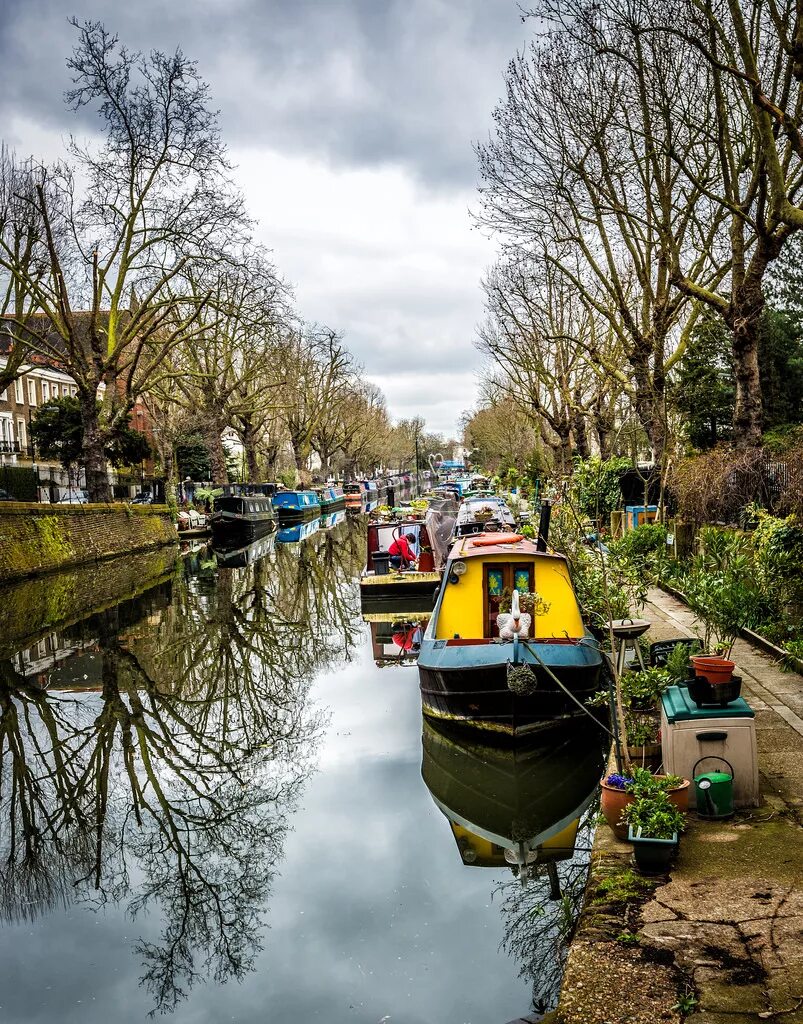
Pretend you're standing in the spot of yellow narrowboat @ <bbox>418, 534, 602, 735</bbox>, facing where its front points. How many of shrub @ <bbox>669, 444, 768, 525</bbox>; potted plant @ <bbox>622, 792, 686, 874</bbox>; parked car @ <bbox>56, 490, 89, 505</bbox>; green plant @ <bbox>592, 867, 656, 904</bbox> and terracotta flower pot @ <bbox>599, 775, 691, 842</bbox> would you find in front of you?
3

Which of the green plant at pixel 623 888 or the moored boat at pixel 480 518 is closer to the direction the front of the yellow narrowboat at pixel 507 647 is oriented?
the green plant

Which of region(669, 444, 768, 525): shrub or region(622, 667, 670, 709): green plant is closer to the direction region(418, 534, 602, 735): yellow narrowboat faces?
the green plant

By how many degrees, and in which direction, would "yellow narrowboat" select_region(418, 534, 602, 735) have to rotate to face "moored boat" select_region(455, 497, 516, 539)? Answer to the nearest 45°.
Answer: approximately 180°

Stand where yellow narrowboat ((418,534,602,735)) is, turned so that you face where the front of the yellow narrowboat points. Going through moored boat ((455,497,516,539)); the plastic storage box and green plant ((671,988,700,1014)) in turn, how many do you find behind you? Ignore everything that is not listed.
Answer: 1

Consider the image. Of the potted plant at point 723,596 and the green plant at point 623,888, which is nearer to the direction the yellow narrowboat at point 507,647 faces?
the green plant

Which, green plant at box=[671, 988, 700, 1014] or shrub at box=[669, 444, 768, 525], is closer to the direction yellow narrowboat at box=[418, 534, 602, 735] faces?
the green plant

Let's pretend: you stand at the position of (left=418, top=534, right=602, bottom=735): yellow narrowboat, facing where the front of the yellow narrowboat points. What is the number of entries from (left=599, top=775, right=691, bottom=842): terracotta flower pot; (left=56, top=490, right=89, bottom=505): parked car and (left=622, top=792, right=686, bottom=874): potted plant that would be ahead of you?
2

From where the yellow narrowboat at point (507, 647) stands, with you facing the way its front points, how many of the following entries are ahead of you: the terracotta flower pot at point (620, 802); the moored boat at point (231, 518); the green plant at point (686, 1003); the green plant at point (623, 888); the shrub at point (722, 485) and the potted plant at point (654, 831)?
4

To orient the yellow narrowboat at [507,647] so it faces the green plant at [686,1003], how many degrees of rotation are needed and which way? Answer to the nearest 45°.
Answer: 0° — it already faces it

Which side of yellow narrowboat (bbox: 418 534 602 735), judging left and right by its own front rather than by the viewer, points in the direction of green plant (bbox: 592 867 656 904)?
front

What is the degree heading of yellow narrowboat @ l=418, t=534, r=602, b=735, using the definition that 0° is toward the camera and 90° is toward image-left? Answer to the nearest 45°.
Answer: approximately 0°

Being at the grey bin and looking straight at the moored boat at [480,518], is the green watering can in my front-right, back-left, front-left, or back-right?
back-right
